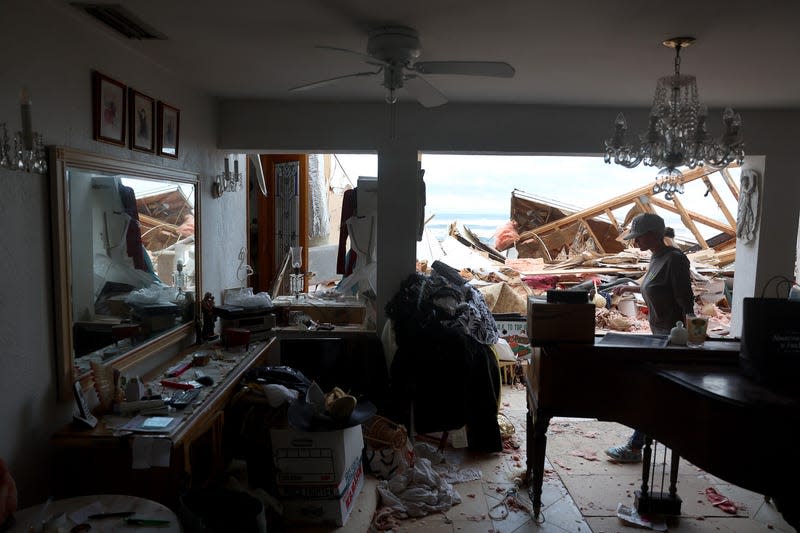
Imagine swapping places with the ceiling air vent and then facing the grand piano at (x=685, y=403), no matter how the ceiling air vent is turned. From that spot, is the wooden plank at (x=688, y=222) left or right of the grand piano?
left

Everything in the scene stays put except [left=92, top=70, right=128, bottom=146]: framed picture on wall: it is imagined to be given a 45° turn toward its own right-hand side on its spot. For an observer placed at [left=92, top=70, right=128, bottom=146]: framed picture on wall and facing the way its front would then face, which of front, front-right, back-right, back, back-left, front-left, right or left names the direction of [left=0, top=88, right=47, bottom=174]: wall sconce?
front

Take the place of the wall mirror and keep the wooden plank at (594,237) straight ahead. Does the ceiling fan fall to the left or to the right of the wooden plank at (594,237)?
right

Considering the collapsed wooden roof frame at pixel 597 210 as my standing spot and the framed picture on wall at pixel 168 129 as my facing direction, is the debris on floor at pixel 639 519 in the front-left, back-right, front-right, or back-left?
front-left

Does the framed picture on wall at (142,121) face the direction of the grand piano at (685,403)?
yes

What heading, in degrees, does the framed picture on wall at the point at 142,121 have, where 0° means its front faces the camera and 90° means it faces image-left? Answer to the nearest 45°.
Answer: approximately 315°

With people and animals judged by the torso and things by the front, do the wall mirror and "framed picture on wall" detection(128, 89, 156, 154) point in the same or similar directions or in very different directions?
same or similar directions

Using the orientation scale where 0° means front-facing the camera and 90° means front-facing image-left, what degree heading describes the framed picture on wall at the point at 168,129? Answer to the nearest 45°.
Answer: approximately 315°

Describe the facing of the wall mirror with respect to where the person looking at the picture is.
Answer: facing the viewer and to the right of the viewer

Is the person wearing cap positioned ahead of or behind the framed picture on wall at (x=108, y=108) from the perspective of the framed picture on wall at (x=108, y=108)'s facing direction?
ahead

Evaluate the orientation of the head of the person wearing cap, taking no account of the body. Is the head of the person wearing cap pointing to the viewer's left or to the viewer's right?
to the viewer's left

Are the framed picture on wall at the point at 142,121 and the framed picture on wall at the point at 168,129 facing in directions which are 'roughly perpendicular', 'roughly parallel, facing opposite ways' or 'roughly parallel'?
roughly parallel

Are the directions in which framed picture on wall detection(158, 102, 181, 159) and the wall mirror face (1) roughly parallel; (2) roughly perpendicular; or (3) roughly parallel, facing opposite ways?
roughly parallel

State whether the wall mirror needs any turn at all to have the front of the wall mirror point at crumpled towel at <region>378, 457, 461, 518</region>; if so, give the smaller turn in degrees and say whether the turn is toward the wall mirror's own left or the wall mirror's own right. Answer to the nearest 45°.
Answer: approximately 45° to the wall mirror's own left

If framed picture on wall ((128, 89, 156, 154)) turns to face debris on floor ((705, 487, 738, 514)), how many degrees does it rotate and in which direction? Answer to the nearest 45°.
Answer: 0° — it already faces it
